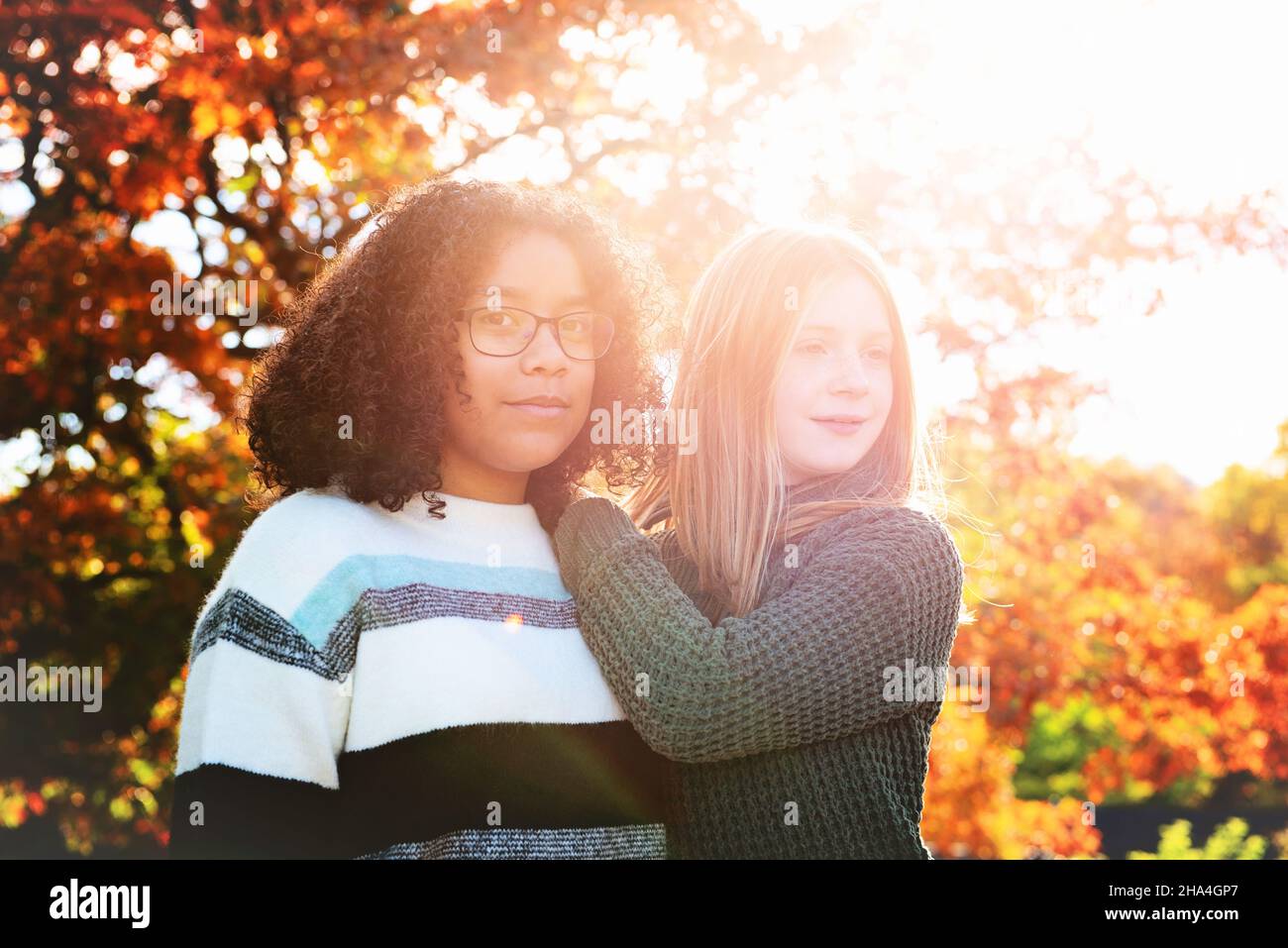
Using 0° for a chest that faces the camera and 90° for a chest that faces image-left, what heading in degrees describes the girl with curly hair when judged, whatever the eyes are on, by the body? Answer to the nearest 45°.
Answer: approximately 315°
